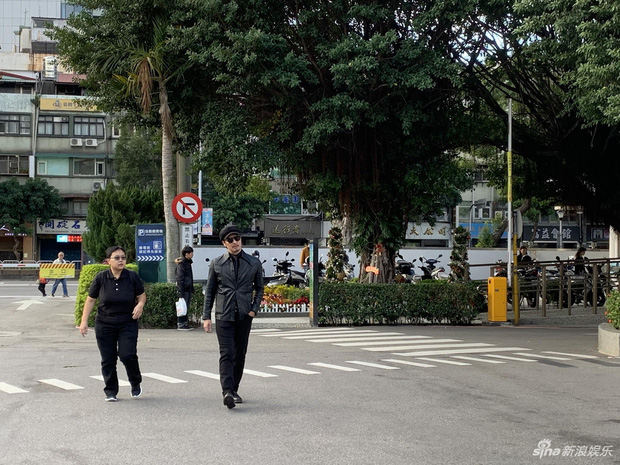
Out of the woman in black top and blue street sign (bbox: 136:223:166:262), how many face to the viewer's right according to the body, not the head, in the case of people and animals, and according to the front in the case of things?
0

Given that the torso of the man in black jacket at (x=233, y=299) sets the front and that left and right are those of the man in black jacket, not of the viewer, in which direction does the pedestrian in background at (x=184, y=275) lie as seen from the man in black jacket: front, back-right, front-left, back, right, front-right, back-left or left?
back

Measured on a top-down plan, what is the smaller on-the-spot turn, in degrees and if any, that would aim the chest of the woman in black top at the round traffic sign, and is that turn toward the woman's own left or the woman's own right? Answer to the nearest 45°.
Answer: approximately 180°

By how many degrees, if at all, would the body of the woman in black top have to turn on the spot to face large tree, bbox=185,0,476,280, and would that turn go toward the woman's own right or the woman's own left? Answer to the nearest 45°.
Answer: approximately 135° to the woman's own left

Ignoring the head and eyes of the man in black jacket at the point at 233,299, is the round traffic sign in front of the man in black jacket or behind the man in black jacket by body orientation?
behind

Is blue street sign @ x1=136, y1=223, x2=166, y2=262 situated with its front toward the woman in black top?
yes
